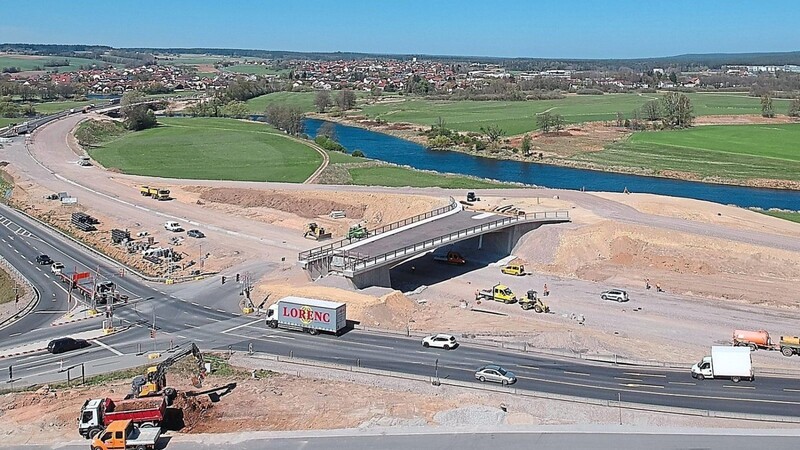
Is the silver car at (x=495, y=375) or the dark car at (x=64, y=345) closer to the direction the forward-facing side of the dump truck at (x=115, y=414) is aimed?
the dark car

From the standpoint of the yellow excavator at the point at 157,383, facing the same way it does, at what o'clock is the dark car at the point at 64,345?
The dark car is roughly at 8 o'clock from the yellow excavator.

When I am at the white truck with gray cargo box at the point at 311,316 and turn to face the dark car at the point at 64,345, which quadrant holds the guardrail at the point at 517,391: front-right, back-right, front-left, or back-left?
back-left

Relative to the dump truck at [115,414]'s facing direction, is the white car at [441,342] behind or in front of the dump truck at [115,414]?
behind

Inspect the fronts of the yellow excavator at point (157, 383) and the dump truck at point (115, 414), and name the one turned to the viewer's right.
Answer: the yellow excavator

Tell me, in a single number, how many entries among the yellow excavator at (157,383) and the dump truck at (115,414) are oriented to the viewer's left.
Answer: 1

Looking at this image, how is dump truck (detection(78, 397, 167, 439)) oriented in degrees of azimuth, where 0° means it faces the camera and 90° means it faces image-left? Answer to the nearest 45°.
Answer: approximately 90°

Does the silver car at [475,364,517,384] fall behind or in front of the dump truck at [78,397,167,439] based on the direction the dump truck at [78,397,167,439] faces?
behind

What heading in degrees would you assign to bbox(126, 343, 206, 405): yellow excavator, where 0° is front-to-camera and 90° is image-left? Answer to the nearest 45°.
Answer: approximately 270°

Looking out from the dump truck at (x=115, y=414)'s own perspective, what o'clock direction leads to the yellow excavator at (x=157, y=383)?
The yellow excavator is roughly at 4 o'clock from the dump truck.

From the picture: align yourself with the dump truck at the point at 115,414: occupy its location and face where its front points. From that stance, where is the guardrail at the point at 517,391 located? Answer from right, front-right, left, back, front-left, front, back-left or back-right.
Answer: back

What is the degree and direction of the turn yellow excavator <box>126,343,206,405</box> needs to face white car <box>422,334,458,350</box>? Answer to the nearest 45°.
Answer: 0° — it already faces it

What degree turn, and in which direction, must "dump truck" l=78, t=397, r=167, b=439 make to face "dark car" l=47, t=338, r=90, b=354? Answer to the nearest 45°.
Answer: approximately 90° to its right

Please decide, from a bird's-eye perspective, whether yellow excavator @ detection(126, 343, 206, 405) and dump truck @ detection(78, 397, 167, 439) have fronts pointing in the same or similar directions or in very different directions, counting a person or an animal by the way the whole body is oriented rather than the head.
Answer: very different directions
